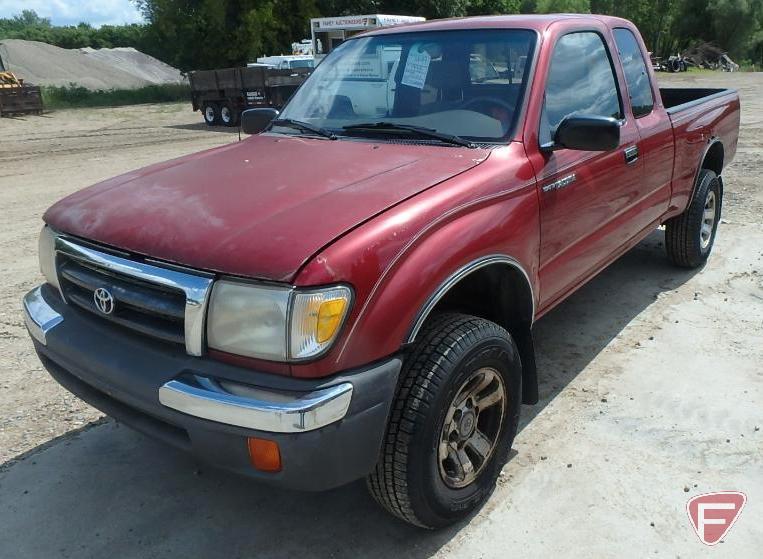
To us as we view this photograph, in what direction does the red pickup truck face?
facing the viewer and to the left of the viewer

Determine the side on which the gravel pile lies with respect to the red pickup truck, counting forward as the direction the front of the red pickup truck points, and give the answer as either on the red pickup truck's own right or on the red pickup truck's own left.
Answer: on the red pickup truck's own right
